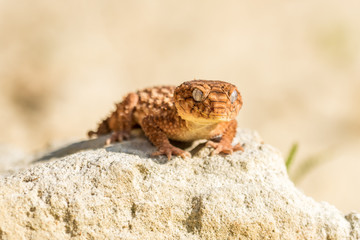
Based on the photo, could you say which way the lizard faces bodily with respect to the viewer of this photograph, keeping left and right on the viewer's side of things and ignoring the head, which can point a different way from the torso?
facing the viewer and to the right of the viewer
